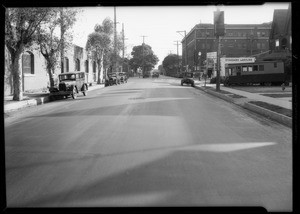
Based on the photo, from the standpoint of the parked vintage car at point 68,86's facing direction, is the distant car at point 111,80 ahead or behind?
behind

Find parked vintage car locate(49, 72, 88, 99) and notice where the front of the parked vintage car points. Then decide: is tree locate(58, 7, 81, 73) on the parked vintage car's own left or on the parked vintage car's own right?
on the parked vintage car's own right

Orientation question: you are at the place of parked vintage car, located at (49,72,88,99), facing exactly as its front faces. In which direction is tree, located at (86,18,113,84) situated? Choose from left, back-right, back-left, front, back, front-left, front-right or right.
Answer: back-right

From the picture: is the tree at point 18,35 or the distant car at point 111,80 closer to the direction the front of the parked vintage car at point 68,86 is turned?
the tree

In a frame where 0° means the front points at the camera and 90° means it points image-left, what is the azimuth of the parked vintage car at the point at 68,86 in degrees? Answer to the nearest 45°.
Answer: approximately 45°
